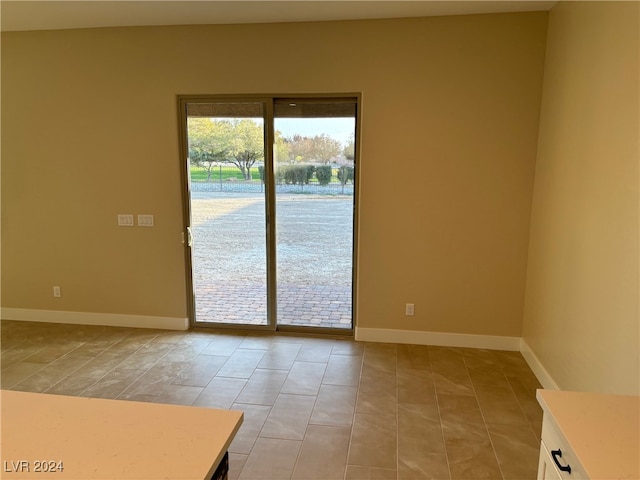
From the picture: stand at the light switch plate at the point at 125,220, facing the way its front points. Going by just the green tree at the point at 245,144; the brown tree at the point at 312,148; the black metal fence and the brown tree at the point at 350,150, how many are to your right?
0

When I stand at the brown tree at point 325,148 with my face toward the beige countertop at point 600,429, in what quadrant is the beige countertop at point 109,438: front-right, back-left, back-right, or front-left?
front-right

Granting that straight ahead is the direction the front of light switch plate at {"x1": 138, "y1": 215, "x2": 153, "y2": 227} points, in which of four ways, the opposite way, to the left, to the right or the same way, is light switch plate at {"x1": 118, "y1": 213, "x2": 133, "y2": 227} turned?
the same way

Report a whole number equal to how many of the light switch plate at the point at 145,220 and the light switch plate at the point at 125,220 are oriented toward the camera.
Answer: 2

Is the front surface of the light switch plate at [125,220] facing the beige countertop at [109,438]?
yes

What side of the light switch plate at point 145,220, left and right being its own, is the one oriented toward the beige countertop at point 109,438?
front

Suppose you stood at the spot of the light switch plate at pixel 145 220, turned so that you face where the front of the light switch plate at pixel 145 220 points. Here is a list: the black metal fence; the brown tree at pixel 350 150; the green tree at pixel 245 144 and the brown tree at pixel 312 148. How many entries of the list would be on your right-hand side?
0

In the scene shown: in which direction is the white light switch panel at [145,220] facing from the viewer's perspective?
toward the camera
